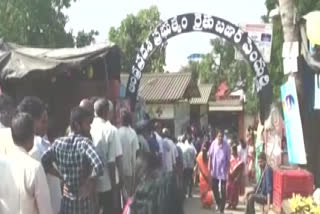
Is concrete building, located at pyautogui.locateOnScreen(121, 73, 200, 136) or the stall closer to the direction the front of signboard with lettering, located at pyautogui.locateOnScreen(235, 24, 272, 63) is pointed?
the stall

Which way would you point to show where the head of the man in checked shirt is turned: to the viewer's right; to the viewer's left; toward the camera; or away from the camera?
away from the camera

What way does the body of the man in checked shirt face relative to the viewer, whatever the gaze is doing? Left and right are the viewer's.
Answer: facing away from the viewer and to the right of the viewer

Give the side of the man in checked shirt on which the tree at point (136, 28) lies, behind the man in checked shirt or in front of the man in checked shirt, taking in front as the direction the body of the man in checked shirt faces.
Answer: in front

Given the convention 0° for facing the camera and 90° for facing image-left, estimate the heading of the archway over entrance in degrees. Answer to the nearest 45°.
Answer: approximately 0°

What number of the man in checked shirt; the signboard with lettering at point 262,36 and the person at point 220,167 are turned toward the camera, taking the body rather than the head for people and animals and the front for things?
2

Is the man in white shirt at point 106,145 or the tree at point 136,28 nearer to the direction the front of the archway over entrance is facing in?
the man in white shirt

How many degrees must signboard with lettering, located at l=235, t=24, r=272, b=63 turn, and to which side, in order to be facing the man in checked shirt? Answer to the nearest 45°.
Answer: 0° — it already faces them

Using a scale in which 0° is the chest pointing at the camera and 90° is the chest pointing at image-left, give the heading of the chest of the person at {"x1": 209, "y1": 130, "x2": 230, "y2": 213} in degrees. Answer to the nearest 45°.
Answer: approximately 0°

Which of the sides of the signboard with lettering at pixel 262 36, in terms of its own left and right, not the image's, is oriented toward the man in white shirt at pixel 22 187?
front
